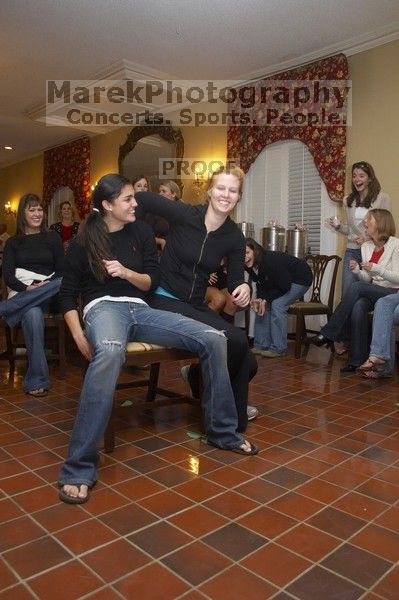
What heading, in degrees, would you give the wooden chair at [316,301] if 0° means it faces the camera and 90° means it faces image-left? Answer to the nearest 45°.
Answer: approximately 45°

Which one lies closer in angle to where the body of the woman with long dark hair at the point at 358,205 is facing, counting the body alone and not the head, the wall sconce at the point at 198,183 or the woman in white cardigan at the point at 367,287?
the woman in white cardigan

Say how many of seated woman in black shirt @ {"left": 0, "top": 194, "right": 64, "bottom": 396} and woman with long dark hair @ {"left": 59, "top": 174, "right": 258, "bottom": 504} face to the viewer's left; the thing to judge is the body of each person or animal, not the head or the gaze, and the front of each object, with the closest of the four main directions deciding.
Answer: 0

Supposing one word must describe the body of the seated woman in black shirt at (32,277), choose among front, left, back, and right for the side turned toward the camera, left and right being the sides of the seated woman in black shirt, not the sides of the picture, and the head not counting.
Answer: front

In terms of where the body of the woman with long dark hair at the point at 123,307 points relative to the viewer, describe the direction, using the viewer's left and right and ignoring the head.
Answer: facing the viewer and to the right of the viewer

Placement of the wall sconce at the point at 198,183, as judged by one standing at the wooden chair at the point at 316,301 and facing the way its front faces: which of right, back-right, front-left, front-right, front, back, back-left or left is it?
right

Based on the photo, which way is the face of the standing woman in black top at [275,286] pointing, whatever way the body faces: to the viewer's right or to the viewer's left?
to the viewer's left

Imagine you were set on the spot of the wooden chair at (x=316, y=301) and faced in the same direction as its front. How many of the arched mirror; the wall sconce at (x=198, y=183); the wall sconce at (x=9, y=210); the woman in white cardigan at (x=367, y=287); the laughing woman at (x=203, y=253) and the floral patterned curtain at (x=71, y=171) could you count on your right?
4

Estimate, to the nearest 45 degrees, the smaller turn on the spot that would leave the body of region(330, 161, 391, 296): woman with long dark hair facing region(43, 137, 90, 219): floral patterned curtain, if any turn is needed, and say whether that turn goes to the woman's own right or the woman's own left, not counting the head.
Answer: approximately 90° to the woman's own right

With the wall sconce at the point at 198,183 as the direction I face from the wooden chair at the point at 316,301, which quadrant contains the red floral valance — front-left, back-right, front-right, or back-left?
front-right

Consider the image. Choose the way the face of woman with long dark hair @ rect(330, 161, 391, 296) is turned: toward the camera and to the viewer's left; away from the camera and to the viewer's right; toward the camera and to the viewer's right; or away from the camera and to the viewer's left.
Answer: toward the camera and to the viewer's left

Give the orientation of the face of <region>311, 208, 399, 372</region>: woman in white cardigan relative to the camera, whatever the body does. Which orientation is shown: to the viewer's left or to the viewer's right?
to the viewer's left

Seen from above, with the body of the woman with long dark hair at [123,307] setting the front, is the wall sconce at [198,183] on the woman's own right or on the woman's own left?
on the woman's own left

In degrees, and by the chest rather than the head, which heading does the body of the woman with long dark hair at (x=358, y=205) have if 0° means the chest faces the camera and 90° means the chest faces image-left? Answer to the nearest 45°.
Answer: approximately 45°

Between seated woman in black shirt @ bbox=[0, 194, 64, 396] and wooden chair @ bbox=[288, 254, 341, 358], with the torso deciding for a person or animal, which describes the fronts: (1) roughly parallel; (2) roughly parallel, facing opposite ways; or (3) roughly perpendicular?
roughly perpendicular

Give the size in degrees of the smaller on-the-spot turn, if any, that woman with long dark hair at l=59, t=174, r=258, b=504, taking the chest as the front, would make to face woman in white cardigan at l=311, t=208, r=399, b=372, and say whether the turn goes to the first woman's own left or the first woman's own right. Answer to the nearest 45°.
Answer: approximately 90° to the first woman's own left
